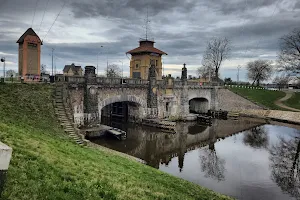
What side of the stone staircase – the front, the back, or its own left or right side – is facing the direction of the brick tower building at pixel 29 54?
back

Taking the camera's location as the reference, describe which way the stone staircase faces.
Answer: facing the viewer and to the right of the viewer

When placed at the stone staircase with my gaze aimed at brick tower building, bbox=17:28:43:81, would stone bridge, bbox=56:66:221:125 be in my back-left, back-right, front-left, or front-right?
front-right

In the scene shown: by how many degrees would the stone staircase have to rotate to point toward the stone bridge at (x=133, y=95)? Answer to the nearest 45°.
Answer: approximately 90° to its left
